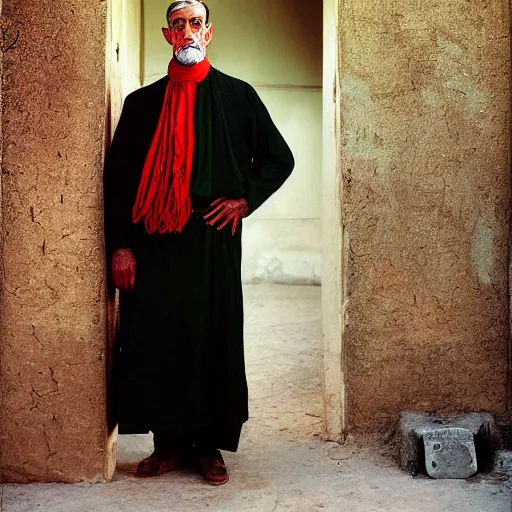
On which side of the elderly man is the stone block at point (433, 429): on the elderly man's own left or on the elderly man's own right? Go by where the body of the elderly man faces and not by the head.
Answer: on the elderly man's own left

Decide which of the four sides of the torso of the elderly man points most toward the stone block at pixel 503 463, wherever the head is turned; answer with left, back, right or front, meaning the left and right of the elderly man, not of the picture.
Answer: left

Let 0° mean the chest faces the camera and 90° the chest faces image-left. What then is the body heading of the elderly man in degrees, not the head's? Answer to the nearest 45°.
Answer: approximately 0°
